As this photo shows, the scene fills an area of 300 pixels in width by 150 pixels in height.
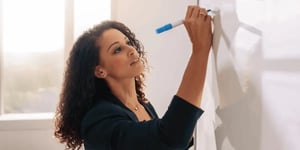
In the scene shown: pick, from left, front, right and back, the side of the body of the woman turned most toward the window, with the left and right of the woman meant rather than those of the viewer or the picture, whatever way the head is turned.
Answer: back

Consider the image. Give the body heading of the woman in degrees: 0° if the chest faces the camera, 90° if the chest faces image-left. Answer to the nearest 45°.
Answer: approximately 315°
